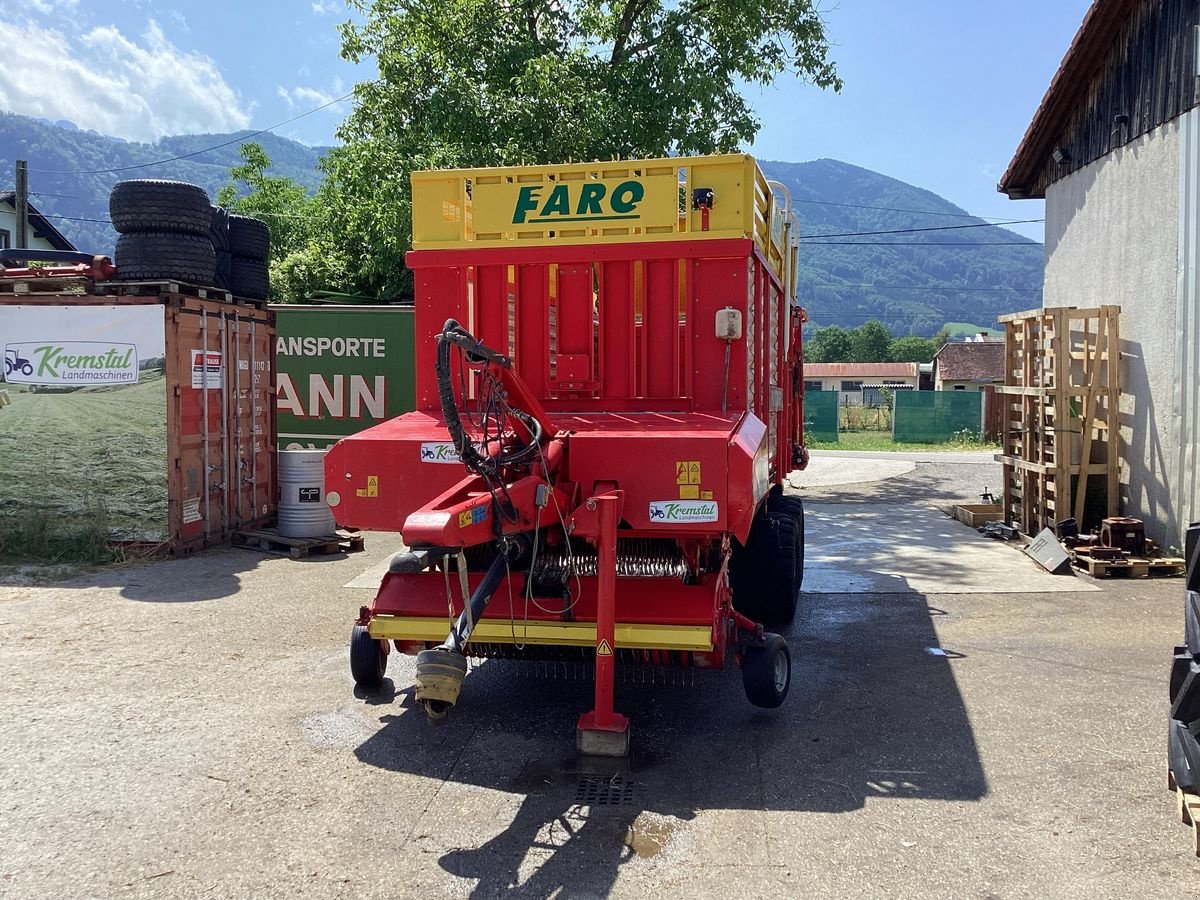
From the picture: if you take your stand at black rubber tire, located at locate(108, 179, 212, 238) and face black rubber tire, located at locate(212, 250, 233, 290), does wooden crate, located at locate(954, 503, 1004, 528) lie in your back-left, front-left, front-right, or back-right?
front-right

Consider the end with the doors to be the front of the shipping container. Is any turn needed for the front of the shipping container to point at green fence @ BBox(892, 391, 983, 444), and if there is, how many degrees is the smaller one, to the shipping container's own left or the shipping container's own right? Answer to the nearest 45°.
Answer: approximately 90° to the shipping container's own left

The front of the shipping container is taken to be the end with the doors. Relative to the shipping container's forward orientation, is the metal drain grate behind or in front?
in front

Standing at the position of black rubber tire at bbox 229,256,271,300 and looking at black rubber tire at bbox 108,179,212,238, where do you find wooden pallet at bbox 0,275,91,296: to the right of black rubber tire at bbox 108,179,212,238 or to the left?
right

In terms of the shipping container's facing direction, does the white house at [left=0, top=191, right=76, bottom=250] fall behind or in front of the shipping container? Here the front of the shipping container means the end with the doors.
behind

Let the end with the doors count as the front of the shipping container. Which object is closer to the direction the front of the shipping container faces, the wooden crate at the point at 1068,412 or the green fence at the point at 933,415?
the wooden crate

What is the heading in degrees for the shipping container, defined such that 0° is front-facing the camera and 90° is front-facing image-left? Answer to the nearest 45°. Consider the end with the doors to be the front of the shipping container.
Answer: approximately 315°

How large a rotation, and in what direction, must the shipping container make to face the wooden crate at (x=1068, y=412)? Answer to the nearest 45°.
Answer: approximately 45° to its left

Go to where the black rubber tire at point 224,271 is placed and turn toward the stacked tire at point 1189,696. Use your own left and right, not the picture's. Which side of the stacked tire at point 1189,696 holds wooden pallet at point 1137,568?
left
